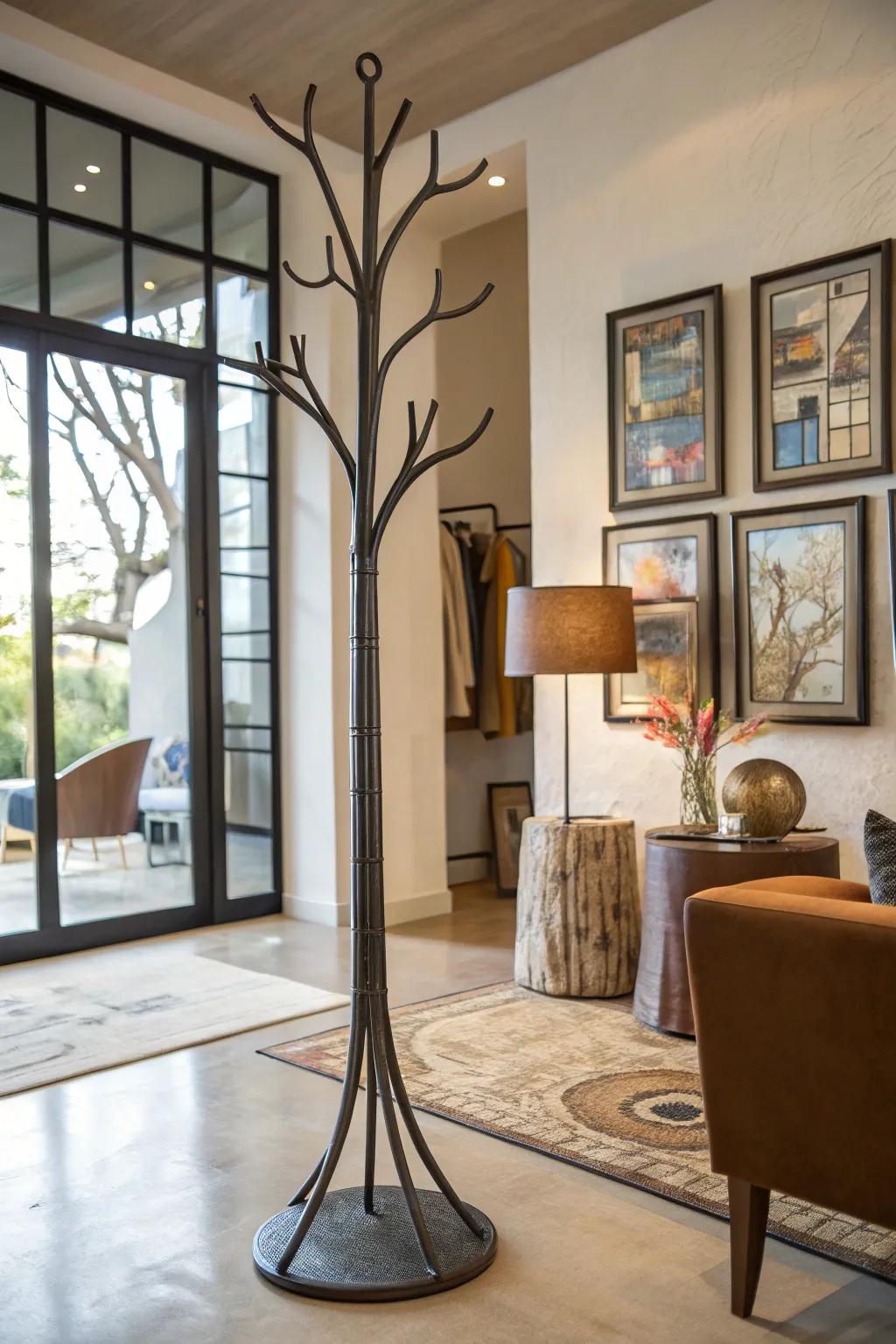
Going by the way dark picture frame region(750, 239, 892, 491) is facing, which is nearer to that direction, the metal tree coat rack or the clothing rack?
the metal tree coat rack

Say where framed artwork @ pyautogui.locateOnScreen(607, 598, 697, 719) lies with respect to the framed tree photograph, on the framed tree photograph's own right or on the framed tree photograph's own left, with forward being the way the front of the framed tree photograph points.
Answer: on the framed tree photograph's own right

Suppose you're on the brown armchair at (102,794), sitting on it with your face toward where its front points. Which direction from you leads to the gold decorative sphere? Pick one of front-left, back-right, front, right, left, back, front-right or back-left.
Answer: back-left

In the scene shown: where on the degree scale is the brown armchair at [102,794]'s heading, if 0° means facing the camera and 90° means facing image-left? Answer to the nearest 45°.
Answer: approximately 90°

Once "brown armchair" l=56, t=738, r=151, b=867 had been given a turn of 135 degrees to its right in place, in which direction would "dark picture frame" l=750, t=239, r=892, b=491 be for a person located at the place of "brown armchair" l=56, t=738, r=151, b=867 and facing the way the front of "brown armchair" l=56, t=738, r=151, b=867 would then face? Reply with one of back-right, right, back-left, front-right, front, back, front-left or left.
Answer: right

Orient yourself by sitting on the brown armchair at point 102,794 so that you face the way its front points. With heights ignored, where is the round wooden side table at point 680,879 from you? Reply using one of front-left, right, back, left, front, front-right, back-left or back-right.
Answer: back-left
